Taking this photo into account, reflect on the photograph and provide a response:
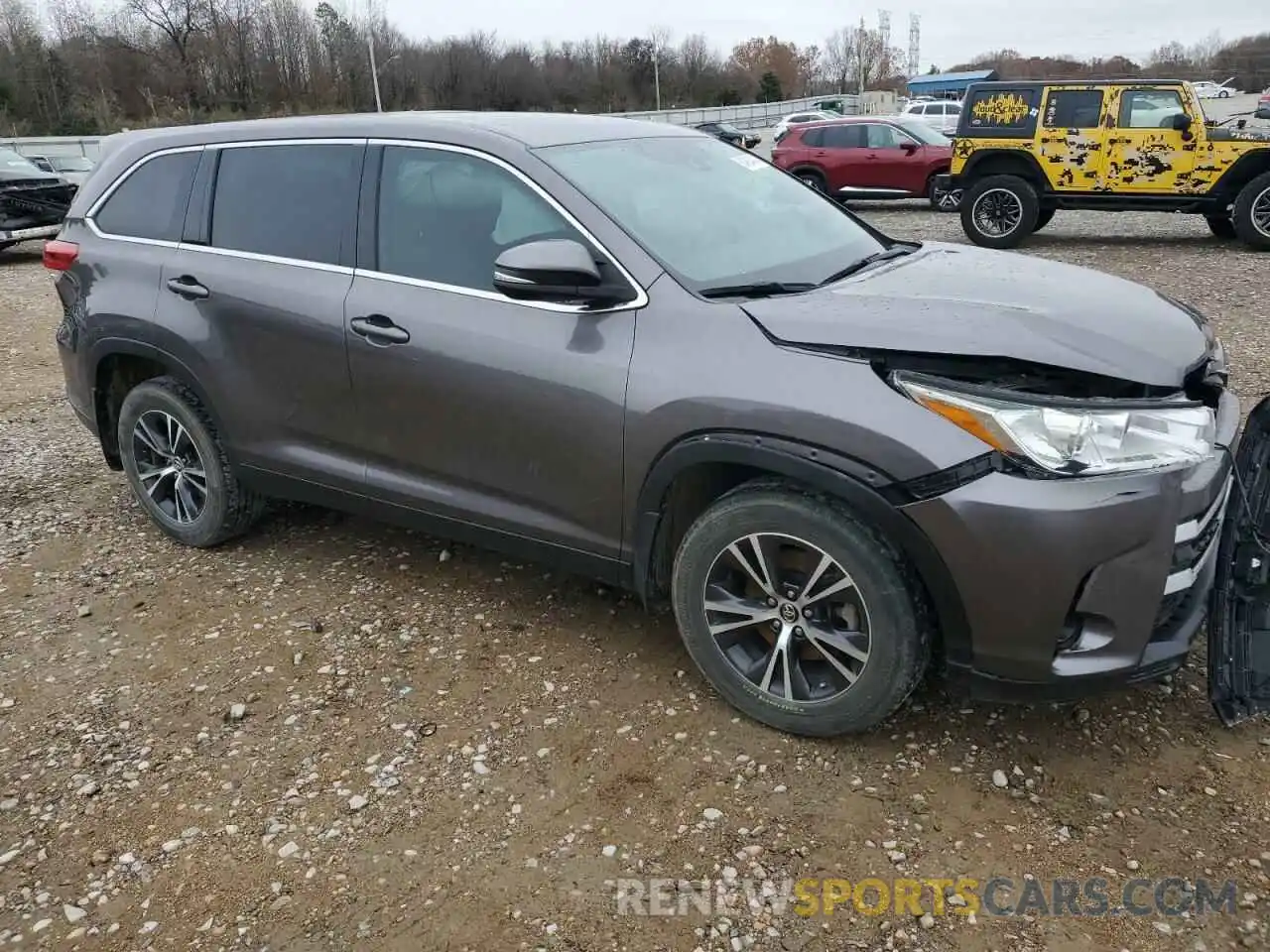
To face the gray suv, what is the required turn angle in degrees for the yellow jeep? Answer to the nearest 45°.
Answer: approximately 90° to its right

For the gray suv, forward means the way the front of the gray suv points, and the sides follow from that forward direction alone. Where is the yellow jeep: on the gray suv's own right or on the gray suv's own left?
on the gray suv's own left

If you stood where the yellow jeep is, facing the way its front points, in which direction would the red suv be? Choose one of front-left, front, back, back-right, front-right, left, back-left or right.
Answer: back-left

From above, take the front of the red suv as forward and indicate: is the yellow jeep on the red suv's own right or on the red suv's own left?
on the red suv's own right

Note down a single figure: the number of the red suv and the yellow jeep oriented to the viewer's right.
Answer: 2

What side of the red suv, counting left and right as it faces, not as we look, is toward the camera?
right

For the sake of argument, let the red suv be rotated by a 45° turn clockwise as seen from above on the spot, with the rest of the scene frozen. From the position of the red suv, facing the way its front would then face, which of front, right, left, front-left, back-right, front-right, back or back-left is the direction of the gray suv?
front-right

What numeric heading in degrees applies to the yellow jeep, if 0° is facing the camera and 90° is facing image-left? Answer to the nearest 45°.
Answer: approximately 270°
